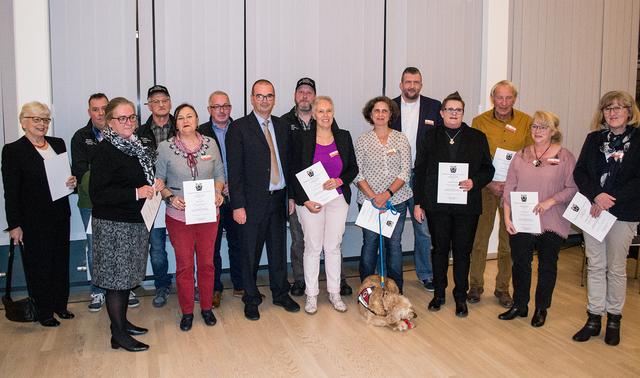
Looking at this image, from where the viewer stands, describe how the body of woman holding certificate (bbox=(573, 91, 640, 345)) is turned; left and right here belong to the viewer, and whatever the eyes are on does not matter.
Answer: facing the viewer and to the left of the viewer

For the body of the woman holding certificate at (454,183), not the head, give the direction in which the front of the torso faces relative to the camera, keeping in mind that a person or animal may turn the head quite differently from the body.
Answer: toward the camera

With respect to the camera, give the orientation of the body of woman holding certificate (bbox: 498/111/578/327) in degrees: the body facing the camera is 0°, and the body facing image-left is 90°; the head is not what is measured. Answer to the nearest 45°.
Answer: approximately 45°

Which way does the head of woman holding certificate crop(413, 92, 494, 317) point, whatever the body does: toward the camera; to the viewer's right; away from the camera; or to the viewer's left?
toward the camera

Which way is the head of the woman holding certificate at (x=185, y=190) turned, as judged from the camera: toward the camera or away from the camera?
toward the camera

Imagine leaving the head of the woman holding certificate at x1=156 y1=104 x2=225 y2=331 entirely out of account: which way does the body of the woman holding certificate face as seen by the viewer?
toward the camera

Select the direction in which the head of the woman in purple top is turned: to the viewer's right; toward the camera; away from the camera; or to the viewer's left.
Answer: toward the camera

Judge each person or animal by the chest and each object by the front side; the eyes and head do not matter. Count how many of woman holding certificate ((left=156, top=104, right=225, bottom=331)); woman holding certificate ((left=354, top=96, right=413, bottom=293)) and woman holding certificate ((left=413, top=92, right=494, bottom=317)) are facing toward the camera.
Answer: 3

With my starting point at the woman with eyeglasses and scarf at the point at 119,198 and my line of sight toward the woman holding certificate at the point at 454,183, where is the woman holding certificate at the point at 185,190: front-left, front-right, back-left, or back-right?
front-left

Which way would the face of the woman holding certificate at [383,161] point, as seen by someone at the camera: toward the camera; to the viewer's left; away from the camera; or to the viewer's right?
toward the camera

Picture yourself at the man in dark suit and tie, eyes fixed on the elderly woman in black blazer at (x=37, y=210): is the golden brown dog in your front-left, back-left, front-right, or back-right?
back-left

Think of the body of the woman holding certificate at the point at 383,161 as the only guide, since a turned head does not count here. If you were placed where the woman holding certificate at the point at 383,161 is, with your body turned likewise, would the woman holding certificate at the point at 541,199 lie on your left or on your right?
on your left

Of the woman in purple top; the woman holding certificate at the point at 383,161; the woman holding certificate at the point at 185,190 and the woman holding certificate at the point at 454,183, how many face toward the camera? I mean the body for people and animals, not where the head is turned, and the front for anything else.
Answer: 4
